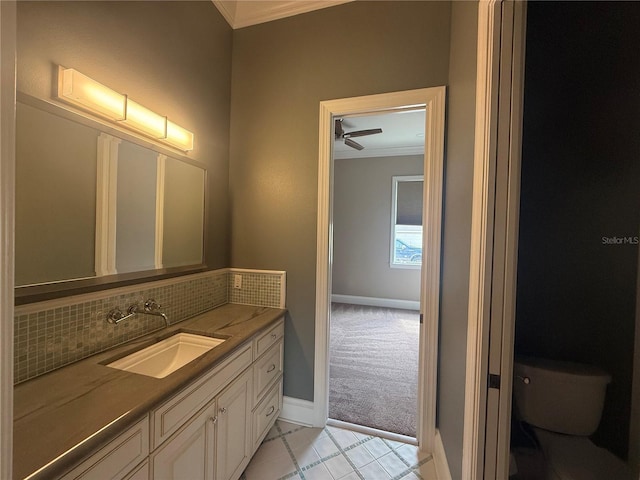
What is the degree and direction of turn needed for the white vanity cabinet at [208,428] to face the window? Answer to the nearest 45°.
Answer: approximately 90° to its left

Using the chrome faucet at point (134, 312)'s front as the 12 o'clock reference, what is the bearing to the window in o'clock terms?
The window is roughly at 10 o'clock from the chrome faucet.

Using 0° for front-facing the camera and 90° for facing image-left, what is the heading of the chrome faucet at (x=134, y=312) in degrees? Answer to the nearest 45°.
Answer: approximately 315°

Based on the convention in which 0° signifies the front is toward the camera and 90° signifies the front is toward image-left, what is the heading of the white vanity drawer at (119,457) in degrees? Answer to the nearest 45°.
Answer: approximately 315°

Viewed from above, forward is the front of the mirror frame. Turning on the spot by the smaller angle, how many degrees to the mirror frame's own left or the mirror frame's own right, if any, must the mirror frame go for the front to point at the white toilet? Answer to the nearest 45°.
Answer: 0° — it already faces it

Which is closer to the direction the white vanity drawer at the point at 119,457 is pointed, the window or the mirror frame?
the window

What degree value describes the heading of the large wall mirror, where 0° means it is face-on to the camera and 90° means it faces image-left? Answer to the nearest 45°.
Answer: approximately 315°
